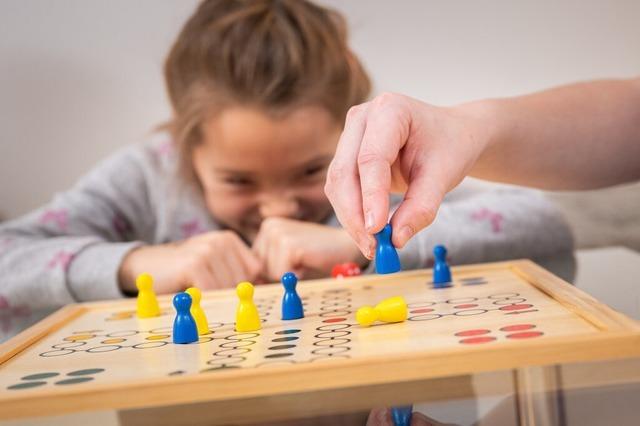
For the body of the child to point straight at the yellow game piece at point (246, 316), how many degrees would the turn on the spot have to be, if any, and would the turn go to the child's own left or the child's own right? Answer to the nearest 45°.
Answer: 0° — they already face it

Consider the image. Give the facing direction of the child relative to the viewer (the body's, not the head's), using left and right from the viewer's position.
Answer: facing the viewer

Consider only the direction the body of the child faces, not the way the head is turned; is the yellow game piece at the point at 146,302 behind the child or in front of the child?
in front

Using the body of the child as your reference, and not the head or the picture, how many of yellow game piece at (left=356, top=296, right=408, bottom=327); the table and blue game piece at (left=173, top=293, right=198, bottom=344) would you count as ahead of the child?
3

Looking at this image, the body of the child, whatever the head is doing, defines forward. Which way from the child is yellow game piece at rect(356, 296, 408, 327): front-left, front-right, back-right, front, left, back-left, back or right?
front

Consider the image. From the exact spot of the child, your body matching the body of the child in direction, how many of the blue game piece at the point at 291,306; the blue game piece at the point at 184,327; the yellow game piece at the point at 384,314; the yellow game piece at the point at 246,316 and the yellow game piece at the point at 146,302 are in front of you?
5

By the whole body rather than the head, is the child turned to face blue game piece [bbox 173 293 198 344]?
yes

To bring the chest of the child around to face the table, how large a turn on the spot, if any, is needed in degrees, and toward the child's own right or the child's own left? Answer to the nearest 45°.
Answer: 0° — they already face it

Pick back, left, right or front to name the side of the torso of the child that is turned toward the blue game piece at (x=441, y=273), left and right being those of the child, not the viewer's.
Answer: front

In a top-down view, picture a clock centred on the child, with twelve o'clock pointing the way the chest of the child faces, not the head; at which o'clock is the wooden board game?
The wooden board game is roughly at 12 o'clock from the child.

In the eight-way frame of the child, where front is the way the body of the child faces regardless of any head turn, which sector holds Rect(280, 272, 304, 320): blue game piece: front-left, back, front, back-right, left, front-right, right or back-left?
front
